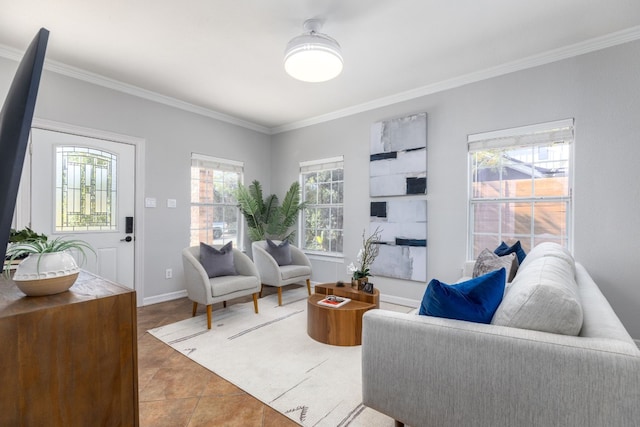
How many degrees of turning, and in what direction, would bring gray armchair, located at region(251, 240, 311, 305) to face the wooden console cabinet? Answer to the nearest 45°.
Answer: approximately 45° to its right

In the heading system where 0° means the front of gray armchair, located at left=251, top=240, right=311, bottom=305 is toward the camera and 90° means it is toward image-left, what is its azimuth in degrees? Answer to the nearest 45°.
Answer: approximately 315°

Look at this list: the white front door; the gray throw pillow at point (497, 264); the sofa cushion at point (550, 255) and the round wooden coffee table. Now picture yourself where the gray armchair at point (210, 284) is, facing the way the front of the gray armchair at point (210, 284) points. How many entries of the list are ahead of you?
3

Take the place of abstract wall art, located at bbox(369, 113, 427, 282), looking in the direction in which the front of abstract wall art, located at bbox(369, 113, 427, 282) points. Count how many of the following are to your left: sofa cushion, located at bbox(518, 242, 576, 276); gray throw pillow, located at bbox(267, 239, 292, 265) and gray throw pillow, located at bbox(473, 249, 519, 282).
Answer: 2

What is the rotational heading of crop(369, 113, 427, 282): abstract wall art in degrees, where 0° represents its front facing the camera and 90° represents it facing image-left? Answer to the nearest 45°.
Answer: approximately 45°

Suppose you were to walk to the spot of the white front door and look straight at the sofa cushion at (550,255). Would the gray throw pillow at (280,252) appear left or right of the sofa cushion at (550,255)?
left

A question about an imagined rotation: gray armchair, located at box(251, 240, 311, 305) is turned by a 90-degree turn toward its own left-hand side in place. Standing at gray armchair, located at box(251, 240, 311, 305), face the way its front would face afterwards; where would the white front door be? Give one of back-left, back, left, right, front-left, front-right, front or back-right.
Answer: back-left

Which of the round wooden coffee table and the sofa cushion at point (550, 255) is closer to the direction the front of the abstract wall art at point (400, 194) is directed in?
the round wooden coffee table
